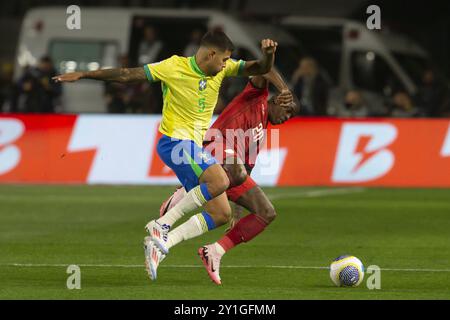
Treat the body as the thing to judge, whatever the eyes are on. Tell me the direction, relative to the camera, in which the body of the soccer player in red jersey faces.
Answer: to the viewer's right

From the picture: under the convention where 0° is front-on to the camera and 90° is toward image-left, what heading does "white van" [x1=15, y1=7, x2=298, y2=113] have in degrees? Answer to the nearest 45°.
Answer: approximately 270°

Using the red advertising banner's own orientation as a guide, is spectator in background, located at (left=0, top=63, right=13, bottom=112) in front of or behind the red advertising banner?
behind

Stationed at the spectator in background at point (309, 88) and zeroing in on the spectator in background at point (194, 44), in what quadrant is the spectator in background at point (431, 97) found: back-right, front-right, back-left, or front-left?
back-right

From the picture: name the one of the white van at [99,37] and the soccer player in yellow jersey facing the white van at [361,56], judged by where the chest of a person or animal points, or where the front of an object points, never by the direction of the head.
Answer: the white van at [99,37]

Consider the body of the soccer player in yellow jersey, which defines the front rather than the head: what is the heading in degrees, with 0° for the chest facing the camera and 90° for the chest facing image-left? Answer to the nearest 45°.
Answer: approximately 315°

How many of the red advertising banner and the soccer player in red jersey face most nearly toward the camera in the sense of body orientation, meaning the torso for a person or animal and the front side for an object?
1
